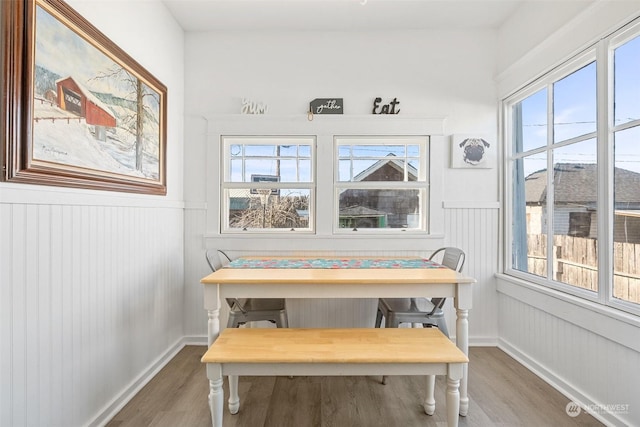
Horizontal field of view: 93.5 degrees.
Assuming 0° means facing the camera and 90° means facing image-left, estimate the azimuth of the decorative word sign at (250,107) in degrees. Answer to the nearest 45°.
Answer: approximately 0°

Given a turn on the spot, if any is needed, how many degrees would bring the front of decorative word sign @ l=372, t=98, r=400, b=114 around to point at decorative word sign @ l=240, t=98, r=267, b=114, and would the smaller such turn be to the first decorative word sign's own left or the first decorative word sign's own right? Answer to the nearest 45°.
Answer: approximately 90° to the first decorative word sign's own right

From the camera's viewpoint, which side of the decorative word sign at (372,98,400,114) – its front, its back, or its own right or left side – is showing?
front

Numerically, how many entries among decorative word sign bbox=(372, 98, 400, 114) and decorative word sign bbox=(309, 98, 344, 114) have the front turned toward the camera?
2

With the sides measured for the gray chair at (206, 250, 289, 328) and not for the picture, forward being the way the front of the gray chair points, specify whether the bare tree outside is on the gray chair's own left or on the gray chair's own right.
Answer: on the gray chair's own left

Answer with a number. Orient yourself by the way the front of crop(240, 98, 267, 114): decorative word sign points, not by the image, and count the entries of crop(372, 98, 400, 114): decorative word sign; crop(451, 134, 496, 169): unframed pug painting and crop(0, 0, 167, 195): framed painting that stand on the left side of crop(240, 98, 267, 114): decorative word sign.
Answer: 2

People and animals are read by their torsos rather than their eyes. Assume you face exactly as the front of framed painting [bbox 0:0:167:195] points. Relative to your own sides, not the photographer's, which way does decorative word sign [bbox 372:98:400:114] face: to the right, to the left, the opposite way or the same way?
to the right
